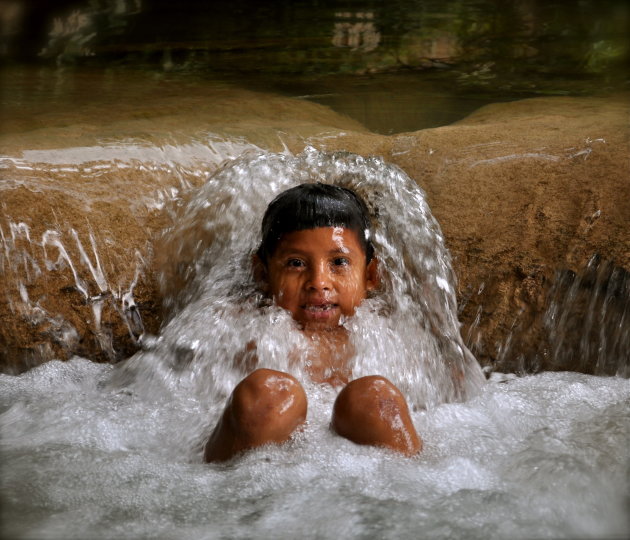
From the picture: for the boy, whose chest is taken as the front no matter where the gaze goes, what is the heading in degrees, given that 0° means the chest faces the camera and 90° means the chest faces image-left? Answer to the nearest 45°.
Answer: approximately 0°
